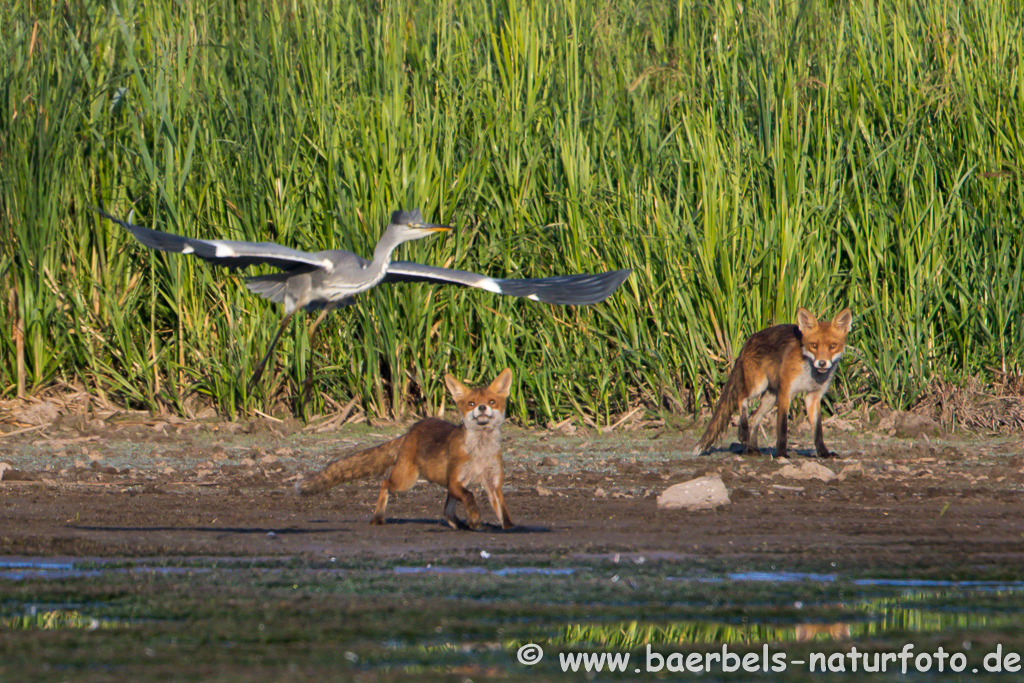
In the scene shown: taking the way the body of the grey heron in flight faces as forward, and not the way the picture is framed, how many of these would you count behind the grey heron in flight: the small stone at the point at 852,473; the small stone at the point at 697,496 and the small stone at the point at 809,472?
0

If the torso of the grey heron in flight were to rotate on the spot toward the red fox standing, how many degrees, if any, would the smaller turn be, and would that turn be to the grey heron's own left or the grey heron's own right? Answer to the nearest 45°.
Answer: approximately 45° to the grey heron's own left

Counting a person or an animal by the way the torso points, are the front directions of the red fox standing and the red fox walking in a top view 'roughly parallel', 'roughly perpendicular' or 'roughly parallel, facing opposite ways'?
roughly parallel

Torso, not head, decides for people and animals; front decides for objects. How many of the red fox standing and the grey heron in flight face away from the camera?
0

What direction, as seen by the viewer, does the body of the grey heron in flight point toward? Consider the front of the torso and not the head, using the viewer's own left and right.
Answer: facing the viewer and to the right of the viewer

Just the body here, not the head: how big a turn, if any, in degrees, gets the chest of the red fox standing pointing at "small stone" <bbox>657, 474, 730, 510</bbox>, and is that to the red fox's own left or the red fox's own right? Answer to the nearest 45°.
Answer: approximately 45° to the red fox's own right

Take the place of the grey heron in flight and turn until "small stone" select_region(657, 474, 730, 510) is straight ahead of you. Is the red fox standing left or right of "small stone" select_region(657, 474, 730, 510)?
left

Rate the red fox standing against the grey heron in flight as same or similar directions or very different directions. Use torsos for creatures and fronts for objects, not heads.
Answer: same or similar directions

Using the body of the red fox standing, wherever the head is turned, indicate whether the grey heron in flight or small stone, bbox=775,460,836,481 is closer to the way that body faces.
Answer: the small stone

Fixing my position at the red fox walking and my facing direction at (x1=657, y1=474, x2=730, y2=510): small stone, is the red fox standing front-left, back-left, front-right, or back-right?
front-left

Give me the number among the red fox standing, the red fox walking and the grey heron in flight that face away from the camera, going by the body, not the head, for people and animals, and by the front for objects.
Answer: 0

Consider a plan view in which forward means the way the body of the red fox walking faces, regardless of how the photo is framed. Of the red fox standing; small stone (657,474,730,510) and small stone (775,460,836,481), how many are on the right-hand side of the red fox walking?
0

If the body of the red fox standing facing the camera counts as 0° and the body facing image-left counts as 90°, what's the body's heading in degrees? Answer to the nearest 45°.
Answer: approximately 315°

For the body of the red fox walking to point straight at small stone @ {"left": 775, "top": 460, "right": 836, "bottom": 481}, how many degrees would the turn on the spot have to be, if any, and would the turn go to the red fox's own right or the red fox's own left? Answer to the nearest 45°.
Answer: approximately 90° to the red fox's own left

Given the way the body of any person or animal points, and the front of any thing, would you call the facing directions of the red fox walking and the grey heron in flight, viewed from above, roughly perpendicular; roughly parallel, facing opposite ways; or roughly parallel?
roughly parallel
